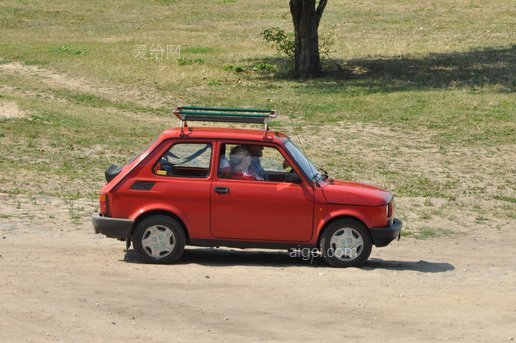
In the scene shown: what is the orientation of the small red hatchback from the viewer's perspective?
to the viewer's right
